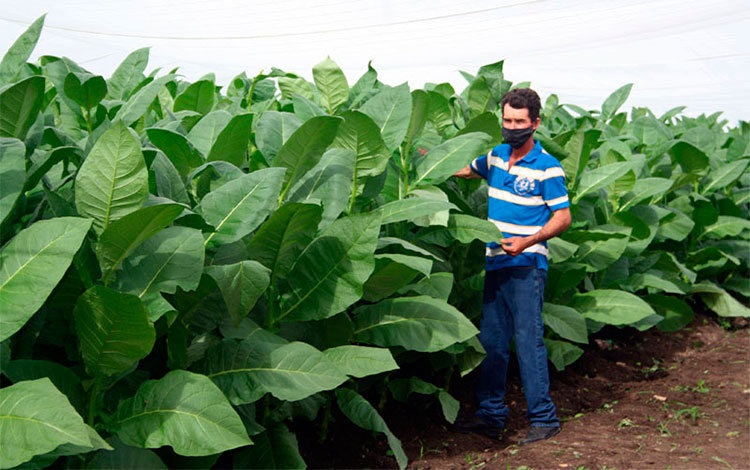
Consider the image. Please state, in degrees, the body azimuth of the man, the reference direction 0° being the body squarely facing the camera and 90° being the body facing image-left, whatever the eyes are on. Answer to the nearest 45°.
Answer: approximately 45°
